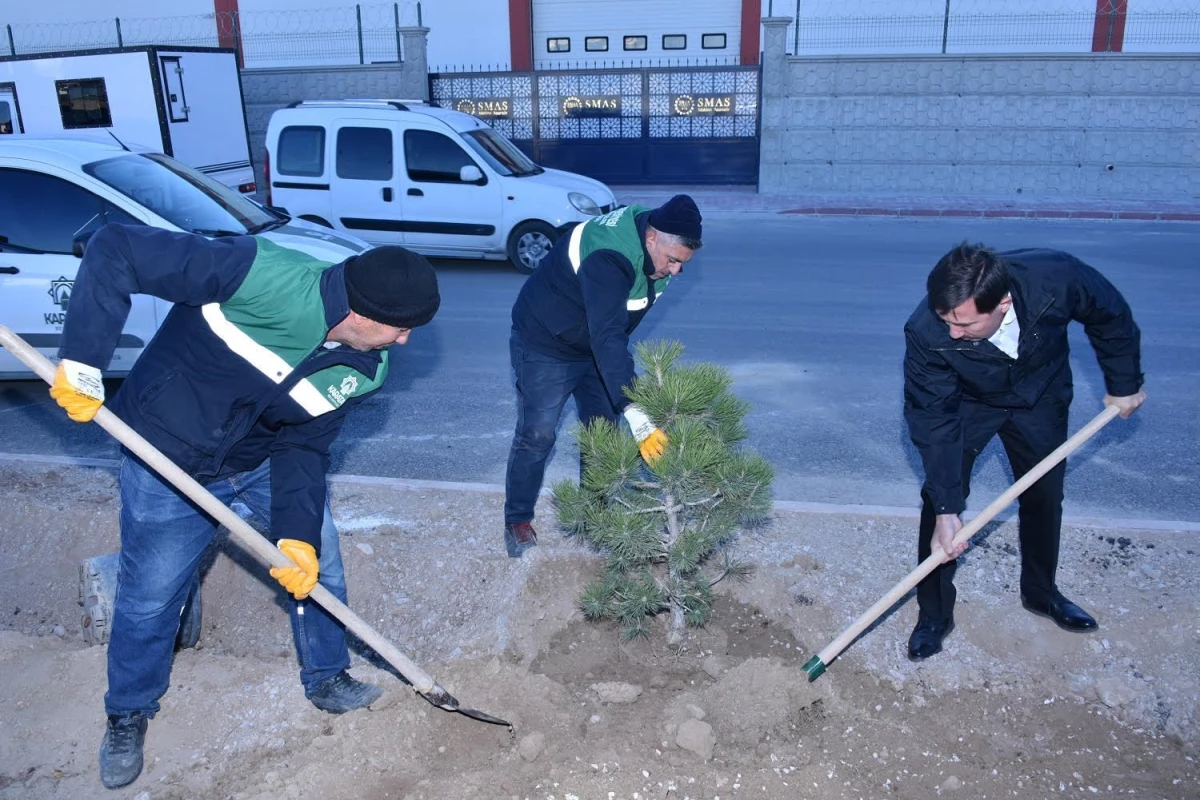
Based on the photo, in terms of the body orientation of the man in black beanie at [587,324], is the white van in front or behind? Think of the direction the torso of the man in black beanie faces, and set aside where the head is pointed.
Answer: behind

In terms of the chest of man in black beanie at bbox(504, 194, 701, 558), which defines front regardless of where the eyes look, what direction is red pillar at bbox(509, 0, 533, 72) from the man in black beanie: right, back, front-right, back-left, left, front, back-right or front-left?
back-left

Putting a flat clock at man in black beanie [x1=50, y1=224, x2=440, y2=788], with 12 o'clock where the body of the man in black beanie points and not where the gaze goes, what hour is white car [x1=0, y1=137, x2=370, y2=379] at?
The white car is roughly at 7 o'clock from the man in black beanie.

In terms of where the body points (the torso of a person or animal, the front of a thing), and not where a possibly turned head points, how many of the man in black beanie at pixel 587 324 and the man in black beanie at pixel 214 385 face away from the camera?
0

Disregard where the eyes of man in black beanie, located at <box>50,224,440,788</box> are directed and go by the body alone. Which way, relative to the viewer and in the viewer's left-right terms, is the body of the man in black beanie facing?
facing the viewer and to the right of the viewer

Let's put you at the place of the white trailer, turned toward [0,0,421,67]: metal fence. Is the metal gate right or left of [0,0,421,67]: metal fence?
right

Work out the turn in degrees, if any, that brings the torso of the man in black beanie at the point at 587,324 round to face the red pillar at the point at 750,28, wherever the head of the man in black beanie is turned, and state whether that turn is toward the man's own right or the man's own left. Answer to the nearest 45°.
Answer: approximately 135° to the man's own left

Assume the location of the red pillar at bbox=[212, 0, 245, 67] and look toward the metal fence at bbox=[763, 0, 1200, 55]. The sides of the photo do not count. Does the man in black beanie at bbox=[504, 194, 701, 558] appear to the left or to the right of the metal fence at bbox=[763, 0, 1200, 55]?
right

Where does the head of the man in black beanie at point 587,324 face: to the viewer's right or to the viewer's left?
to the viewer's right

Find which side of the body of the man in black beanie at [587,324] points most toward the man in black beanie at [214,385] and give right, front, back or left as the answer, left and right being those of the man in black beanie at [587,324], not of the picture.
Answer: right

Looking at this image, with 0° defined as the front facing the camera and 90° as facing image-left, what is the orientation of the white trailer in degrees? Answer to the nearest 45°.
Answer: approximately 135°

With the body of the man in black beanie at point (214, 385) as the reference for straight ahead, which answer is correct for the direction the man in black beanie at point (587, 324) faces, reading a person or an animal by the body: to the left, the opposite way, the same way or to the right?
the same way

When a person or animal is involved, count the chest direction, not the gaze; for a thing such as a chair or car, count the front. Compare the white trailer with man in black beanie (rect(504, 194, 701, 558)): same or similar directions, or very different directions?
very different directions

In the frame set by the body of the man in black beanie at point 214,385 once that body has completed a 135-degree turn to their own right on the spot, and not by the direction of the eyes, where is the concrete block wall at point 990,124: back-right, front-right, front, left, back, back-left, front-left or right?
back-right

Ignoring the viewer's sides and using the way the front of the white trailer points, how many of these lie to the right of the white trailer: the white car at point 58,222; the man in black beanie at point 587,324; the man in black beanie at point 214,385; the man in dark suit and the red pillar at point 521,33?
1

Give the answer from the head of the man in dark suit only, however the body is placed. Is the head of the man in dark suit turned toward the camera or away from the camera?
toward the camera

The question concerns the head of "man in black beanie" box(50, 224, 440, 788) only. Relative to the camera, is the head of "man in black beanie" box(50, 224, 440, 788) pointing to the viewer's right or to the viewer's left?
to the viewer's right
